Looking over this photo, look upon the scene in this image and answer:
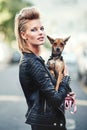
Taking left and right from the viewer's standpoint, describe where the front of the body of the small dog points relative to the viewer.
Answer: facing the viewer

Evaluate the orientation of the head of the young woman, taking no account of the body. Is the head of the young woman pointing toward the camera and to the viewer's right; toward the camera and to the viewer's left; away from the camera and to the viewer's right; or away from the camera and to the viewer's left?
toward the camera and to the viewer's right

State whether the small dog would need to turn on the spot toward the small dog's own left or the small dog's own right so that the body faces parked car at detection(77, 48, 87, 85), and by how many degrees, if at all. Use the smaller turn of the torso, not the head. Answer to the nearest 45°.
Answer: approximately 180°
